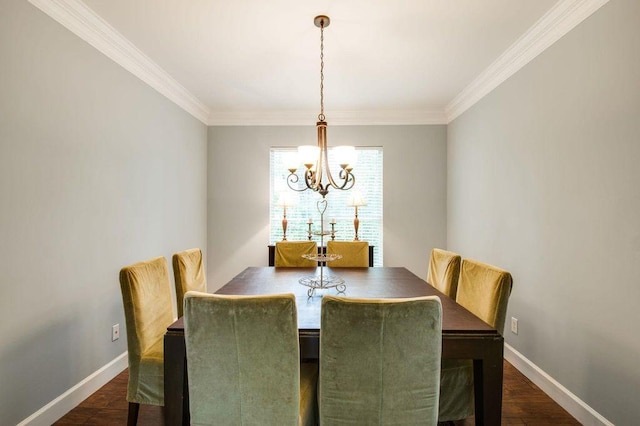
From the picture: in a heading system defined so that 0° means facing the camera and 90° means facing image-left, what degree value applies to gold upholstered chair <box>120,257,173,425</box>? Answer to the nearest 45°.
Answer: approximately 315°

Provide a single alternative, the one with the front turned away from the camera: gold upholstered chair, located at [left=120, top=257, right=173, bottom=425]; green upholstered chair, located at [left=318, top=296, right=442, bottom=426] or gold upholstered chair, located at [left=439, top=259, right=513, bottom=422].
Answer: the green upholstered chair

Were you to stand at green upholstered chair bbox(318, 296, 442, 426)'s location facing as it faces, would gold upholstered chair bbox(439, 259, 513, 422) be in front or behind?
in front

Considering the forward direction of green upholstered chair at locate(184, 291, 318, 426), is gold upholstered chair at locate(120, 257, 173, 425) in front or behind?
in front

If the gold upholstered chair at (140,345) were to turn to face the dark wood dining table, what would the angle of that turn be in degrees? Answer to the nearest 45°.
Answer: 0° — it already faces it

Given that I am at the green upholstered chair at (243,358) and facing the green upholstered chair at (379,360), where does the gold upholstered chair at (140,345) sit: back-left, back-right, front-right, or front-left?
back-left

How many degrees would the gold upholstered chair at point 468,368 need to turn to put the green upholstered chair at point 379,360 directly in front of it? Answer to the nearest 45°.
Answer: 0° — it already faces it

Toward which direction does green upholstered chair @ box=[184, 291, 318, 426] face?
away from the camera

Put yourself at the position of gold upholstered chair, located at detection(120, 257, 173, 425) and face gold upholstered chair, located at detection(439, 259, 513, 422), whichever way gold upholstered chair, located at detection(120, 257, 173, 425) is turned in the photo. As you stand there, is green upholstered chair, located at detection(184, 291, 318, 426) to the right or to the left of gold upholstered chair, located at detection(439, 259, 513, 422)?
right

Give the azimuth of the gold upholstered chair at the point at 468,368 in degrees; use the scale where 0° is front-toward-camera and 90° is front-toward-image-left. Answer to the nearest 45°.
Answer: approximately 45°

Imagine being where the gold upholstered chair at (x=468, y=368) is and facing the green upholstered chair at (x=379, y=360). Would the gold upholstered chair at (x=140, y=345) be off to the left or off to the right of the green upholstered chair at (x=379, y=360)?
right

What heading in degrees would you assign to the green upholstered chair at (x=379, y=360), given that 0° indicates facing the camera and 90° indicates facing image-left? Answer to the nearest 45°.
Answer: approximately 180°
